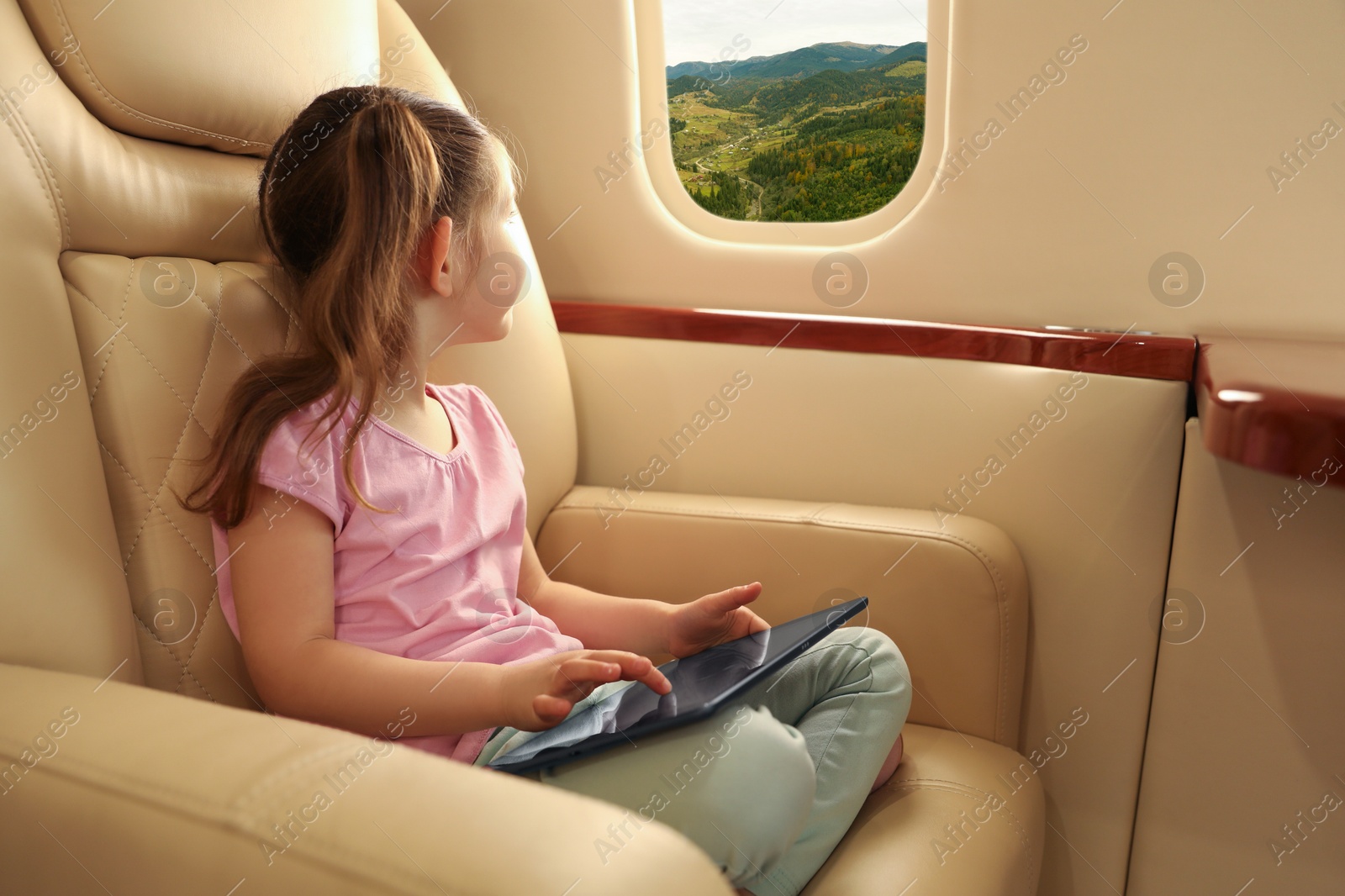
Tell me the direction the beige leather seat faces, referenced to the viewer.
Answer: facing the viewer and to the right of the viewer

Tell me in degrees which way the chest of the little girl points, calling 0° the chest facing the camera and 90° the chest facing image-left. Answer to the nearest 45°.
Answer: approximately 315°

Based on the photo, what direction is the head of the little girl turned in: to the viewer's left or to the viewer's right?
to the viewer's right
